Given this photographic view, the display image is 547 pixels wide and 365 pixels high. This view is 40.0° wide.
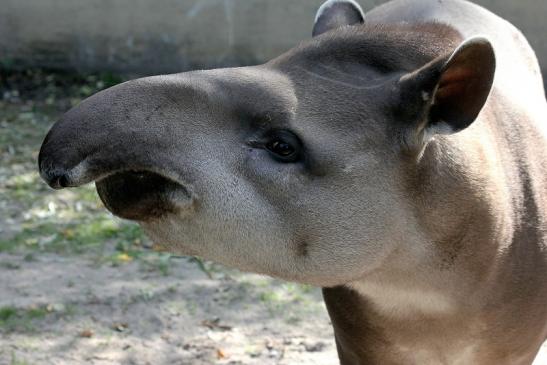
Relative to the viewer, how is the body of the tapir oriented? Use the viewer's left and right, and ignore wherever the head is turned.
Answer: facing the viewer and to the left of the viewer

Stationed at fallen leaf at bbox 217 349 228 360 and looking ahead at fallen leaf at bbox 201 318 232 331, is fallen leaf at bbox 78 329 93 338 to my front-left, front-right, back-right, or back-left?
front-left
